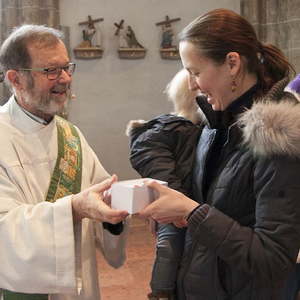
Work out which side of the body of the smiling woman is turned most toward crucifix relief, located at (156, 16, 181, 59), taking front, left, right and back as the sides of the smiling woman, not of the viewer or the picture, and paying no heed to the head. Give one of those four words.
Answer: right

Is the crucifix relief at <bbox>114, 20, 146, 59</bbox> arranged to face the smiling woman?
yes

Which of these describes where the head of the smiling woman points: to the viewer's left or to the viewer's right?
to the viewer's left

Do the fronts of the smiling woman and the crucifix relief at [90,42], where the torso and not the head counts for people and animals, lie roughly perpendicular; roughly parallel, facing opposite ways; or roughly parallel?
roughly perpendicular

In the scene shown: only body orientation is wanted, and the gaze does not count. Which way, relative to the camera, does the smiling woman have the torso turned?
to the viewer's left

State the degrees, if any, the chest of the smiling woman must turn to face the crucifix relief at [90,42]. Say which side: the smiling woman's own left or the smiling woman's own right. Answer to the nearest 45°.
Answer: approximately 90° to the smiling woman's own right

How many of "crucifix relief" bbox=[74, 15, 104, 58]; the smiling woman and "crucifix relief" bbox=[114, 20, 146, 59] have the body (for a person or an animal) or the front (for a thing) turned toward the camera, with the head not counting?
2

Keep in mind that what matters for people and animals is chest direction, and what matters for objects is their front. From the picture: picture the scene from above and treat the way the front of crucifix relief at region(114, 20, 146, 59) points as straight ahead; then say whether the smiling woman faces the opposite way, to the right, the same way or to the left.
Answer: to the right
